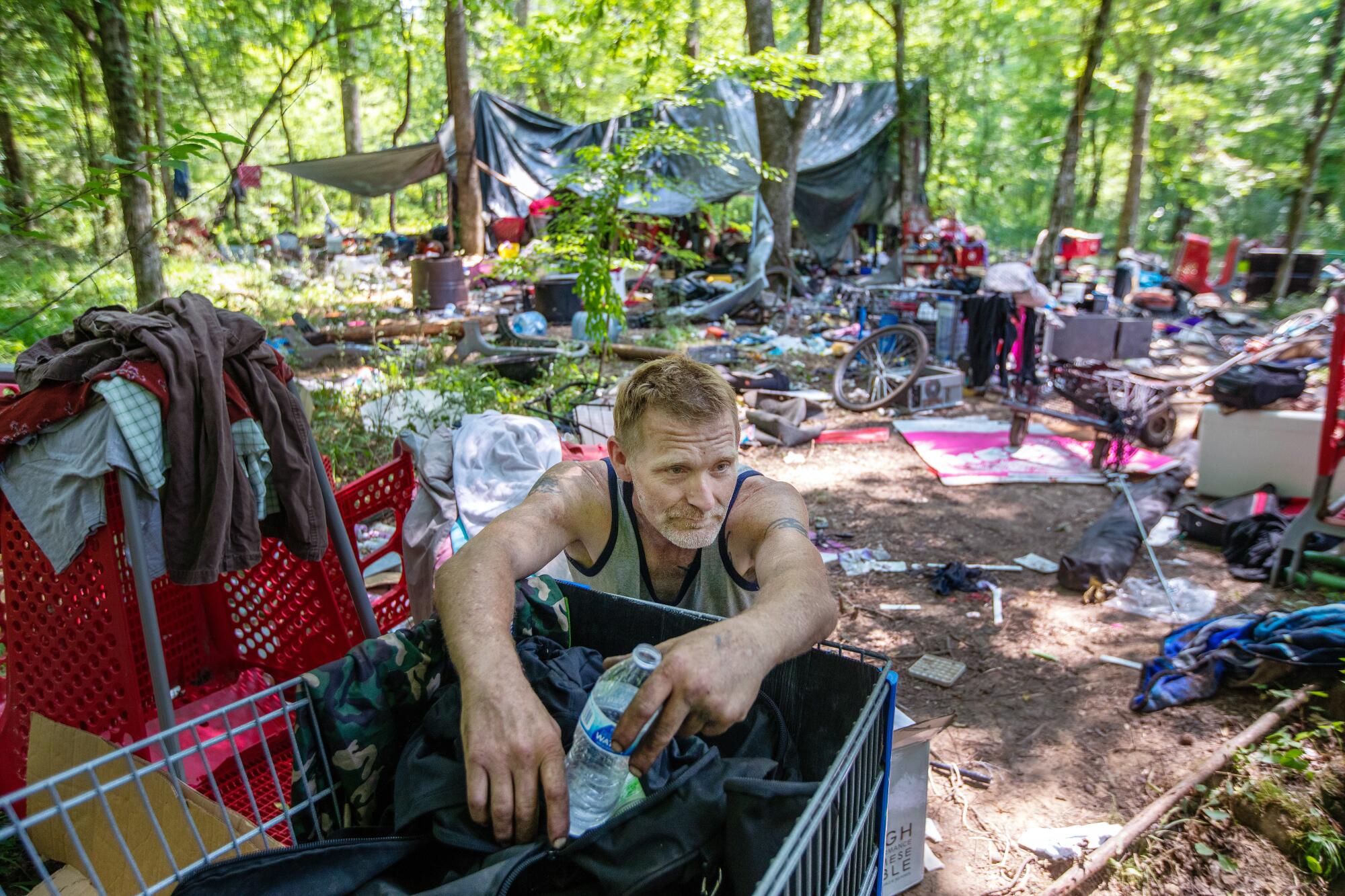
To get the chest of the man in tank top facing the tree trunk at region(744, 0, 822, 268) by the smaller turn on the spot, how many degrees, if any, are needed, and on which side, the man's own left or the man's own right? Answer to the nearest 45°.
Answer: approximately 180°

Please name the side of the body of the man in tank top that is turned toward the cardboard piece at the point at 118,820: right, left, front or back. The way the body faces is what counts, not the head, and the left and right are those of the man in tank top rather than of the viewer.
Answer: right

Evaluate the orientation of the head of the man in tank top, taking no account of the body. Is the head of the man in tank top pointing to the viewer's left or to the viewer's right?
to the viewer's right

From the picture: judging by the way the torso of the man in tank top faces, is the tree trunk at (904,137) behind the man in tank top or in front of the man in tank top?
behind

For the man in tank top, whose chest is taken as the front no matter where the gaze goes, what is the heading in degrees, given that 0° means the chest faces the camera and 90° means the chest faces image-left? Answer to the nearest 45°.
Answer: approximately 0°

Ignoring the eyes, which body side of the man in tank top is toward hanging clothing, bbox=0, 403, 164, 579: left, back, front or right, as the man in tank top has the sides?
right

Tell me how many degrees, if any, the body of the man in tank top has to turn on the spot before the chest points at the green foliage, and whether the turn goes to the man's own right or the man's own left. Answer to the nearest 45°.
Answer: approximately 180°

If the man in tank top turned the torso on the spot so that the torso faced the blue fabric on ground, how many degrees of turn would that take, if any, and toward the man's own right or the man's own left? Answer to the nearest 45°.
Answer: approximately 135° to the man's own left

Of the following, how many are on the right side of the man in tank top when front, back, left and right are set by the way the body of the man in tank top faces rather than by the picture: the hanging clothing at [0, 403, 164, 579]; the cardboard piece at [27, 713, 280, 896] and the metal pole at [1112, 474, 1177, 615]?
2

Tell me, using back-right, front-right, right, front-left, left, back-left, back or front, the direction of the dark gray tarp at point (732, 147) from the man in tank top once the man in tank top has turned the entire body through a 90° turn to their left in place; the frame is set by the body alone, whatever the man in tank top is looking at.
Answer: left

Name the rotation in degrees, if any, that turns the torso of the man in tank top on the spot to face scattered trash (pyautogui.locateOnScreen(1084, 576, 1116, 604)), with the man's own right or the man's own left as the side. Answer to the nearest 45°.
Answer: approximately 135° to the man's own left

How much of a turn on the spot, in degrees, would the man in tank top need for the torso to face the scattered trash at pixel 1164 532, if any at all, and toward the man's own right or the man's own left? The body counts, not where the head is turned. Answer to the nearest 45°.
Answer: approximately 135° to the man's own left
